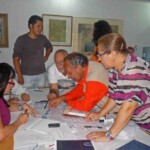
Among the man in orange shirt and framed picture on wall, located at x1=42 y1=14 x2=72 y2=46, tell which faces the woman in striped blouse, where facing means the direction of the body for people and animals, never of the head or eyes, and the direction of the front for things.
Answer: the framed picture on wall

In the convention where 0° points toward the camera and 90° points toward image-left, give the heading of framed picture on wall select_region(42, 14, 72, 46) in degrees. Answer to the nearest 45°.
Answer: approximately 0°

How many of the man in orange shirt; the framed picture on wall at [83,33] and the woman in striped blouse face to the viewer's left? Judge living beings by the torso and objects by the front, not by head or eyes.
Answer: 2

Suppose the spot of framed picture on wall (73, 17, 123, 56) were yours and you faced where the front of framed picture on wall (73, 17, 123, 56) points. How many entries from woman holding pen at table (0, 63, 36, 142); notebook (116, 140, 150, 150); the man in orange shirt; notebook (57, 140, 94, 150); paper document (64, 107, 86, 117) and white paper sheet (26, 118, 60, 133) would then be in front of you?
6

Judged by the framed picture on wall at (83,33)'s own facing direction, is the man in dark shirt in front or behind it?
in front

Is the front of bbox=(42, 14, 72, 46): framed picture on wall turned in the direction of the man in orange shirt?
yes

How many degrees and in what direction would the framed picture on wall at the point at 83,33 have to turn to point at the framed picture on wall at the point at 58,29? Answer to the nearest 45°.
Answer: approximately 45° to its right

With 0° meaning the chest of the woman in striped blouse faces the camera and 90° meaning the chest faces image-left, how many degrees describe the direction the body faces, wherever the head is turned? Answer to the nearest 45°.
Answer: approximately 90°

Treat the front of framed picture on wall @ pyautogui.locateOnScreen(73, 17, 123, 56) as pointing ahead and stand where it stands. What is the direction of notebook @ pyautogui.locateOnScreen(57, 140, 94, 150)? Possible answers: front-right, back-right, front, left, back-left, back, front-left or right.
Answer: front

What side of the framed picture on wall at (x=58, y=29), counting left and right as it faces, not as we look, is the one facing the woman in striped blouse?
front

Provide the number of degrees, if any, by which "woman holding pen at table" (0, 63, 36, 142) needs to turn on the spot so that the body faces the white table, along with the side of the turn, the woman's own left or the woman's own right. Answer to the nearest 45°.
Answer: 0° — they already face it

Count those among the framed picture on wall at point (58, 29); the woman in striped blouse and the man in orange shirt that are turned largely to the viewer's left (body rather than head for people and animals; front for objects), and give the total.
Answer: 2

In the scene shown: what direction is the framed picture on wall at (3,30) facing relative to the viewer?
toward the camera

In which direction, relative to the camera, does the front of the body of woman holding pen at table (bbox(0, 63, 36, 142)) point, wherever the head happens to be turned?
to the viewer's right

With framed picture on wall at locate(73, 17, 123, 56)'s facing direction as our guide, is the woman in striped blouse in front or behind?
in front
